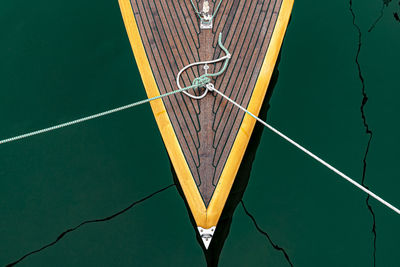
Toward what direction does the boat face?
toward the camera
